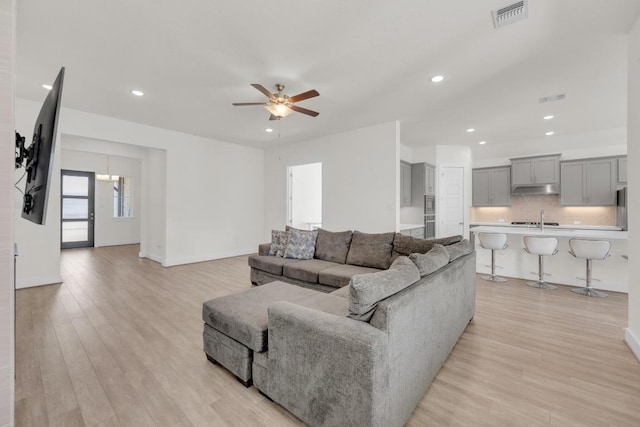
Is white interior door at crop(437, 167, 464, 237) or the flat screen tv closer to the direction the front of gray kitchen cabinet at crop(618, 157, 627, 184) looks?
the flat screen tv

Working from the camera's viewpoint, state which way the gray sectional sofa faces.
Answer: facing away from the viewer and to the left of the viewer

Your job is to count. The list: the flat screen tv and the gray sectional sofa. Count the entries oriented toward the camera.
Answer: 0

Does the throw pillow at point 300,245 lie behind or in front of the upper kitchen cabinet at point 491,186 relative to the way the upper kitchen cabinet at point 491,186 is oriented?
in front

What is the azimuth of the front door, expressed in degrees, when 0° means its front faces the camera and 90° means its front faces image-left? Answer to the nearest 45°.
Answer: approximately 0°

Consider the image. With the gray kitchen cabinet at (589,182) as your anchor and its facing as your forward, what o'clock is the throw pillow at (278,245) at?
The throw pillow is roughly at 1 o'clock from the gray kitchen cabinet.

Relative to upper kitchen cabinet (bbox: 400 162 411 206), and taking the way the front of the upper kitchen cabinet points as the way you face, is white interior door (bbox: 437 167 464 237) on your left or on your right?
on your left

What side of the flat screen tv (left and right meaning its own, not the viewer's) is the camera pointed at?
right
